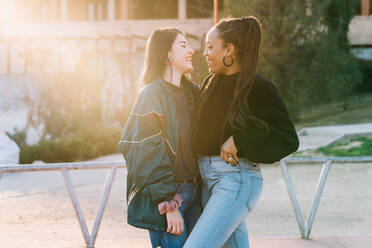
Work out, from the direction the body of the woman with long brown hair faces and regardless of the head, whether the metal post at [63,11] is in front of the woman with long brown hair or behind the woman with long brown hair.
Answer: behind

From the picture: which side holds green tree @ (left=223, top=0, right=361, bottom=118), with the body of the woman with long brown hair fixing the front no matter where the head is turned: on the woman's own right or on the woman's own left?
on the woman's own left

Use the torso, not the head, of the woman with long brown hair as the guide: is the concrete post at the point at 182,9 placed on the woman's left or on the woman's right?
on the woman's left

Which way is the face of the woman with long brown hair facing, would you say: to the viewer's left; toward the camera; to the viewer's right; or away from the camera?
to the viewer's right

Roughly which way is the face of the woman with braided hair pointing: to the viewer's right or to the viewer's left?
to the viewer's left

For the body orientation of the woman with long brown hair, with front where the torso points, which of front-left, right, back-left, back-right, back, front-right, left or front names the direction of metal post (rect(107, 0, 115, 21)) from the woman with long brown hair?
back-left

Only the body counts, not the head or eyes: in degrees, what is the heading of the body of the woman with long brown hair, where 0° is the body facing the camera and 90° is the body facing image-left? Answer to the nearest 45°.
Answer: approximately 315°

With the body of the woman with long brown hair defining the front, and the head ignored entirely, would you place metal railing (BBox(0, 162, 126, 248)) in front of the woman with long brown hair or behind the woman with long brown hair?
behind
